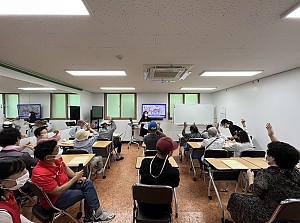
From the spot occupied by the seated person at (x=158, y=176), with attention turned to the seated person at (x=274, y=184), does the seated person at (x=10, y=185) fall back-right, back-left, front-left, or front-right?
back-right

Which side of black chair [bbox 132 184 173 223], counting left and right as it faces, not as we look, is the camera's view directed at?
back

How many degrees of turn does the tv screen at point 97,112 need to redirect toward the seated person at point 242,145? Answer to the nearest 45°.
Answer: approximately 45° to its left

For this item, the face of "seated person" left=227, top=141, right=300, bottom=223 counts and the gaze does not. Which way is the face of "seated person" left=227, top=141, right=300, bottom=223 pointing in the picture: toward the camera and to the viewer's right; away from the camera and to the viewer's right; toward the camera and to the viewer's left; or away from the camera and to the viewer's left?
away from the camera and to the viewer's left

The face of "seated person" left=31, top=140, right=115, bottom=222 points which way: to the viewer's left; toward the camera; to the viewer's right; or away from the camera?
to the viewer's right

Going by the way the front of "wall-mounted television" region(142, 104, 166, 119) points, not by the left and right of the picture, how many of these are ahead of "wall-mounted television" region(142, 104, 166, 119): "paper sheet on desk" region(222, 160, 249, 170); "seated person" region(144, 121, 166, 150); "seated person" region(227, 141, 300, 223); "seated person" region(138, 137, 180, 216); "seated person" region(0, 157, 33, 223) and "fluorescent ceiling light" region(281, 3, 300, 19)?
6

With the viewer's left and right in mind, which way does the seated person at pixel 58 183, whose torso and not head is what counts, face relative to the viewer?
facing to the right of the viewer

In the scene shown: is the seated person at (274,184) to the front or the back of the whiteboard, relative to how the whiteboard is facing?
to the front

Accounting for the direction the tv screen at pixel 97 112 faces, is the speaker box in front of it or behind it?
in front

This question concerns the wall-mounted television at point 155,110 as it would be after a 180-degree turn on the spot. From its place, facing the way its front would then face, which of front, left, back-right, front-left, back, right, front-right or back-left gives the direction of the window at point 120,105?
left

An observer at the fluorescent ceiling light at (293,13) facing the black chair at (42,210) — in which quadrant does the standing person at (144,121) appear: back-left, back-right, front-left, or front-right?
front-right

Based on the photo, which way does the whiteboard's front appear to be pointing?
toward the camera

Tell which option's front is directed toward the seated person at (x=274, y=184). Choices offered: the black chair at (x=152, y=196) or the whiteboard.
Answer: the whiteboard

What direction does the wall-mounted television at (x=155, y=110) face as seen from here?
toward the camera

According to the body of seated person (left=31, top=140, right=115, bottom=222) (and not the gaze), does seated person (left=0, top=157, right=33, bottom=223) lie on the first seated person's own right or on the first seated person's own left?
on the first seated person's own right

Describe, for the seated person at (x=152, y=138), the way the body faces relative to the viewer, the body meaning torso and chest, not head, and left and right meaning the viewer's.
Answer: facing away from the viewer
